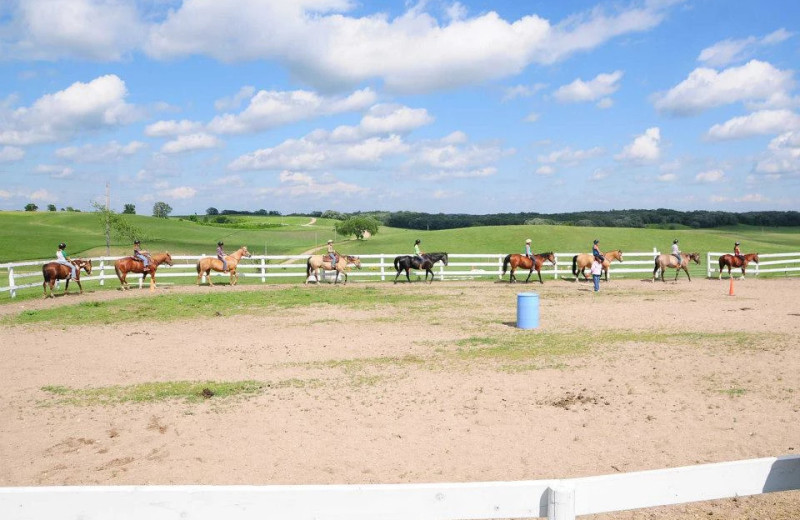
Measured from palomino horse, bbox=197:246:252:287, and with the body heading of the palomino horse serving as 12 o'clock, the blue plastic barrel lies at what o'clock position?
The blue plastic barrel is roughly at 2 o'clock from the palomino horse.

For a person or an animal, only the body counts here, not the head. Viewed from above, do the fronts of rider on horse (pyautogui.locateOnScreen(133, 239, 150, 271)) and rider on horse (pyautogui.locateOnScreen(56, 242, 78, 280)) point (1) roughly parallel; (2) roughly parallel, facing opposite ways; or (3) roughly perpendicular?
roughly parallel

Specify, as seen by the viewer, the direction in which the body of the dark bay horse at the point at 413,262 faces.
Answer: to the viewer's right

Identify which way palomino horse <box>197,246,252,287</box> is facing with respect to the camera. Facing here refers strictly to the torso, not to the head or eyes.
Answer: to the viewer's right

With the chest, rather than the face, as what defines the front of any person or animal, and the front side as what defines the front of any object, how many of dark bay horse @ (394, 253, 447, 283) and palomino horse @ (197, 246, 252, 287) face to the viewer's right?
2

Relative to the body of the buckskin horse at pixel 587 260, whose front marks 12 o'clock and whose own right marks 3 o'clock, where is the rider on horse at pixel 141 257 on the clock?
The rider on horse is roughly at 5 o'clock from the buckskin horse.

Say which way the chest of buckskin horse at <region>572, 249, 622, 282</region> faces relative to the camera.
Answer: to the viewer's right

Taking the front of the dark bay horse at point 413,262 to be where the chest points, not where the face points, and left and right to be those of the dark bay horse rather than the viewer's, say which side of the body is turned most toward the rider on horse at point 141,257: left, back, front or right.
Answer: back

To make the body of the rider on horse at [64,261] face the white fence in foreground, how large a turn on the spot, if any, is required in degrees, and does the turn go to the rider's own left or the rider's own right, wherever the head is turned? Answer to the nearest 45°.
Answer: approximately 90° to the rider's own right

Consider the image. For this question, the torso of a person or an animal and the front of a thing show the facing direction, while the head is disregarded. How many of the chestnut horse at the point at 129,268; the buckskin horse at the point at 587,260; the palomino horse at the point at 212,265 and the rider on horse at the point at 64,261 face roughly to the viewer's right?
4

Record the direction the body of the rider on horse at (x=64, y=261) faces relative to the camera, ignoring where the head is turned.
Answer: to the viewer's right

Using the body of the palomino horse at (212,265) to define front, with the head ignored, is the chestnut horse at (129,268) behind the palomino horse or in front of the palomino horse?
behind

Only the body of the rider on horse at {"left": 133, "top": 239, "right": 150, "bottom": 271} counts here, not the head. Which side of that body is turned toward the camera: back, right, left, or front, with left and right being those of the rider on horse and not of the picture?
right

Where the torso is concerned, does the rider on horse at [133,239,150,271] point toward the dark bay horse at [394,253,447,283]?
yes

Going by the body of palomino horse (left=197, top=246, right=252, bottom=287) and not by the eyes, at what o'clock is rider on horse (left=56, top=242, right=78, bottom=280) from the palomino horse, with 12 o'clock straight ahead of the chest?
The rider on horse is roughly at 5 o'clock from the palomino horse.

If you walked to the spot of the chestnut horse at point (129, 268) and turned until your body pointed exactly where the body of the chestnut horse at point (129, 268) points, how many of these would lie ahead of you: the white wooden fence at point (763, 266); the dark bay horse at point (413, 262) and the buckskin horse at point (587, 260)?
3
